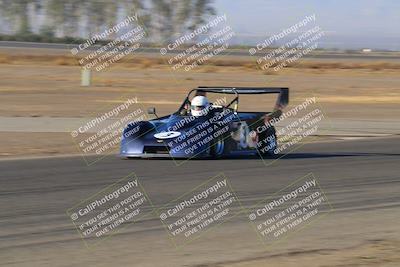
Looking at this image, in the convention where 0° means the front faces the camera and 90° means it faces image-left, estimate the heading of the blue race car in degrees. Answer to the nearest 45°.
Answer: approximately 45°
